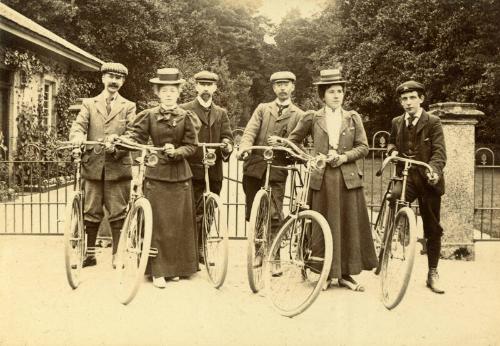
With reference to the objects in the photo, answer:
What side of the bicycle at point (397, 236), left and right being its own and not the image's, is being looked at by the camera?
front

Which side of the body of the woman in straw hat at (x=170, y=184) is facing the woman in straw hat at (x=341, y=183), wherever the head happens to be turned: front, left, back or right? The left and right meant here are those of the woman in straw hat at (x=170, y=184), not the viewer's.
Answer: left

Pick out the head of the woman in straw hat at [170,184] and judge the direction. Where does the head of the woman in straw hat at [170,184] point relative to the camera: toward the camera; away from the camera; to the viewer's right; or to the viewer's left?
toward the camera

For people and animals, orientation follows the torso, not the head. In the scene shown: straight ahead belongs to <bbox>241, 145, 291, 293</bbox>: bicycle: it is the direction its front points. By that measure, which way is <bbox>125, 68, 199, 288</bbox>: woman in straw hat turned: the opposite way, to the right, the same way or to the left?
the same way

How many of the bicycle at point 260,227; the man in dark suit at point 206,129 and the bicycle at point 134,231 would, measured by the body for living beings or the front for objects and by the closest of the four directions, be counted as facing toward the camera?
3

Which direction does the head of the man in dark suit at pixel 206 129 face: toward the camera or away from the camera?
toward the camera

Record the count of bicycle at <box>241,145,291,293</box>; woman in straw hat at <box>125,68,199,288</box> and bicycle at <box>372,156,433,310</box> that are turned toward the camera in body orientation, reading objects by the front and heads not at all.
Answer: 3

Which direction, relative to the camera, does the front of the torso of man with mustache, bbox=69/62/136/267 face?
toward the camera

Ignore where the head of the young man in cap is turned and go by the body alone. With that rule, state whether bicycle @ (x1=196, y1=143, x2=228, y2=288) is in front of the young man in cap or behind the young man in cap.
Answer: in front

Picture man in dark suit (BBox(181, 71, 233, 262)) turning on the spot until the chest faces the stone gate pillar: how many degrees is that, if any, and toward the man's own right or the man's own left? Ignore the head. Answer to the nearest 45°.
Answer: approximately 90° to the man's own left

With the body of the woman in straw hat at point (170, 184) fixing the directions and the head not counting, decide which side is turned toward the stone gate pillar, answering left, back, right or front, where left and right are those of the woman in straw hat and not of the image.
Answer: left

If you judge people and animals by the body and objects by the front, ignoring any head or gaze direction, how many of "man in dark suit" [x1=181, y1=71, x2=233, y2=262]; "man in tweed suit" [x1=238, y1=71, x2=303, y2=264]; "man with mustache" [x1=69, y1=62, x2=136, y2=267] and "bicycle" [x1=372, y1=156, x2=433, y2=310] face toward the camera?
4

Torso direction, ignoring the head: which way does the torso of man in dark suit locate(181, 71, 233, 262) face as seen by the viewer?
toward the camera

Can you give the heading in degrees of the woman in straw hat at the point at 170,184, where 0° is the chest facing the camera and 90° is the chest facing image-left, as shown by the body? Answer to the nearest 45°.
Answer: approximately 0°
